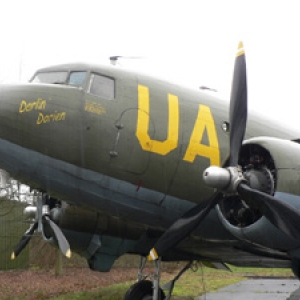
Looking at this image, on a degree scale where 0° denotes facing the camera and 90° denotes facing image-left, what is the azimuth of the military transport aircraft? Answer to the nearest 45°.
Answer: approximately 45°
